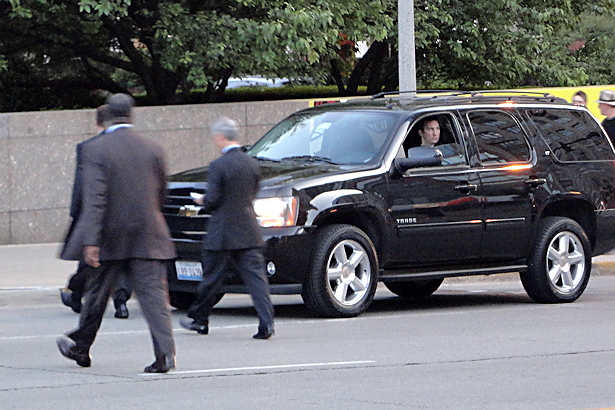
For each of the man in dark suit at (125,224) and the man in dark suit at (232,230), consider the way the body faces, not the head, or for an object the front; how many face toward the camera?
0

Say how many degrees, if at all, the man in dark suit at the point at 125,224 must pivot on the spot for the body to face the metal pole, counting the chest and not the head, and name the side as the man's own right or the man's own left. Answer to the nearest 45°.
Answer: approximately 90° to the man's own right

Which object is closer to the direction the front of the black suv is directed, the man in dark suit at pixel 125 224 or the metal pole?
the man in dark suit

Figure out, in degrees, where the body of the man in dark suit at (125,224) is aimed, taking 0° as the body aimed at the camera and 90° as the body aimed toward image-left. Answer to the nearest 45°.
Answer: approximately 135°

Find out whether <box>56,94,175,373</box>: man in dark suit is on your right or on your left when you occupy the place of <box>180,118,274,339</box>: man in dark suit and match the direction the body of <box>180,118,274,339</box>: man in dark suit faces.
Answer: on your left

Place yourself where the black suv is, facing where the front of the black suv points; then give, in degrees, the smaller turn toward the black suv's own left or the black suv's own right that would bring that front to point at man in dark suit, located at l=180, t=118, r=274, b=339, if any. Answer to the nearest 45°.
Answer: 0° — it already faces them

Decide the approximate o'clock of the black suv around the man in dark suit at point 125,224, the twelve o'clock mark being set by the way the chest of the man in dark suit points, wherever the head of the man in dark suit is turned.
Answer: The black suv is roughly at 3 o'clock from the man in dark suit.

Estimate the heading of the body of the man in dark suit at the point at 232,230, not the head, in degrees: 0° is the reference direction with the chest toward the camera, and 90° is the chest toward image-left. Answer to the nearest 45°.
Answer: approximately 135°

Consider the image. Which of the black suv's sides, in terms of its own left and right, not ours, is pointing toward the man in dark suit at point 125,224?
front
